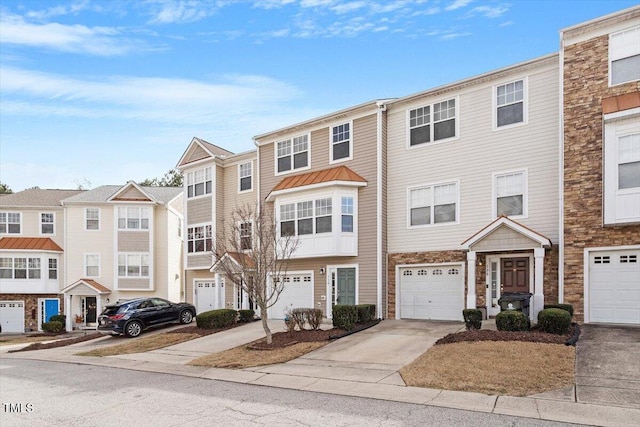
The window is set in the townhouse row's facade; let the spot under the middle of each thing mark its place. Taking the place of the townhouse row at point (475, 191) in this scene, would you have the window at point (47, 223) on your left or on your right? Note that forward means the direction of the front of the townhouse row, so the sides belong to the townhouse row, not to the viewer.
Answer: on your right

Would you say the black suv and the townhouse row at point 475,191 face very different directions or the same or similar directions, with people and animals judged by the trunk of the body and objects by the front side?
very different directions

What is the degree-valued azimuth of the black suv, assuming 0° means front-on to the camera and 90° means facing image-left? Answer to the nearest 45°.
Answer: approximately 225°

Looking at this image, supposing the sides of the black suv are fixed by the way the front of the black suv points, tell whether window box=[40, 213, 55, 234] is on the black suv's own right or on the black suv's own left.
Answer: on the black suv's own left

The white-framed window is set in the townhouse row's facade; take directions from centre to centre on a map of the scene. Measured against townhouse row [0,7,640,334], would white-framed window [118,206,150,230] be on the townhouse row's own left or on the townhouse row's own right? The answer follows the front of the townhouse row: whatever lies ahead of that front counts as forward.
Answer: on the townhouse row's own right

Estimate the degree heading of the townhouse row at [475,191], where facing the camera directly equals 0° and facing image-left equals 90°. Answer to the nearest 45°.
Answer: approximately 45°
